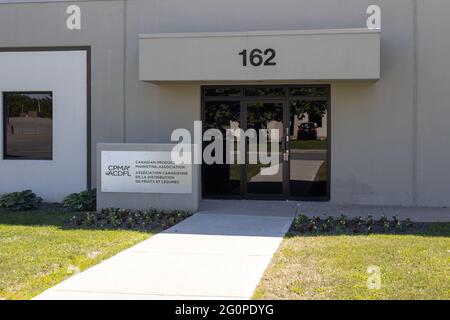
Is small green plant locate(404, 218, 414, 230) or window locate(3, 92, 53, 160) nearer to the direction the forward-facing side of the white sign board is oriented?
the small green plant

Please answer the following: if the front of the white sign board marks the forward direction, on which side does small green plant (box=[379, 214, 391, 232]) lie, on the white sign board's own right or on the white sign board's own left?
on the white sign board's own left

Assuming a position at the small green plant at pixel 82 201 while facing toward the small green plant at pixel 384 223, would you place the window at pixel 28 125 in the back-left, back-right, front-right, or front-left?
back-left

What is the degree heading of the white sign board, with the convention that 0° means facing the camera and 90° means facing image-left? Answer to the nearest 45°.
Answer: approximately 0°

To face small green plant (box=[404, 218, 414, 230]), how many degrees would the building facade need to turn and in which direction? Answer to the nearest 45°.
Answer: approximately 45° to its left

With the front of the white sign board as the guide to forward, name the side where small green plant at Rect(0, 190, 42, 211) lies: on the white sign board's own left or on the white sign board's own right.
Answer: on the white sign board's own right

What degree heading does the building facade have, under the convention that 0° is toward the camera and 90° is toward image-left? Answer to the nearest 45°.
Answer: approximately 0°

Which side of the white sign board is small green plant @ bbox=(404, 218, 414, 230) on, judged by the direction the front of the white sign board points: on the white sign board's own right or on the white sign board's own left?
on the white sign board's own left
